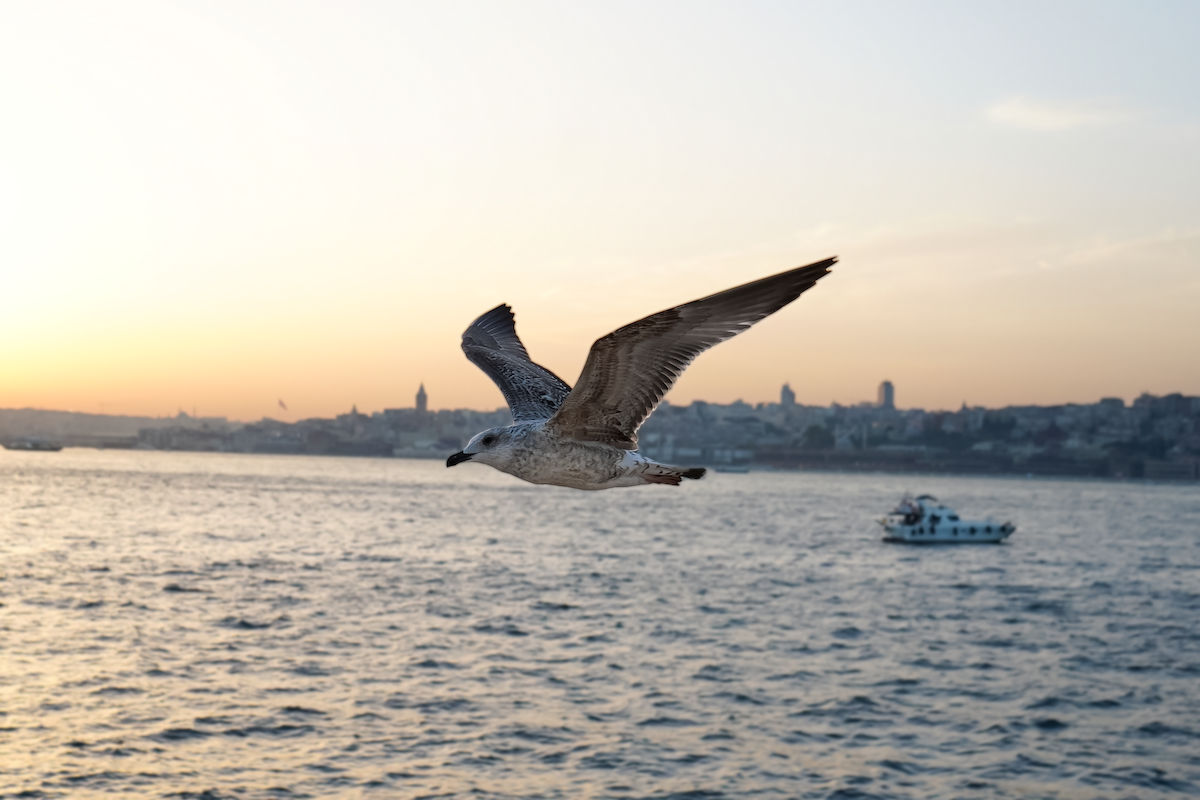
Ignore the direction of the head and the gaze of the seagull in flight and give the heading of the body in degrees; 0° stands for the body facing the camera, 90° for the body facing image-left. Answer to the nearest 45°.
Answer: approximately 90°
